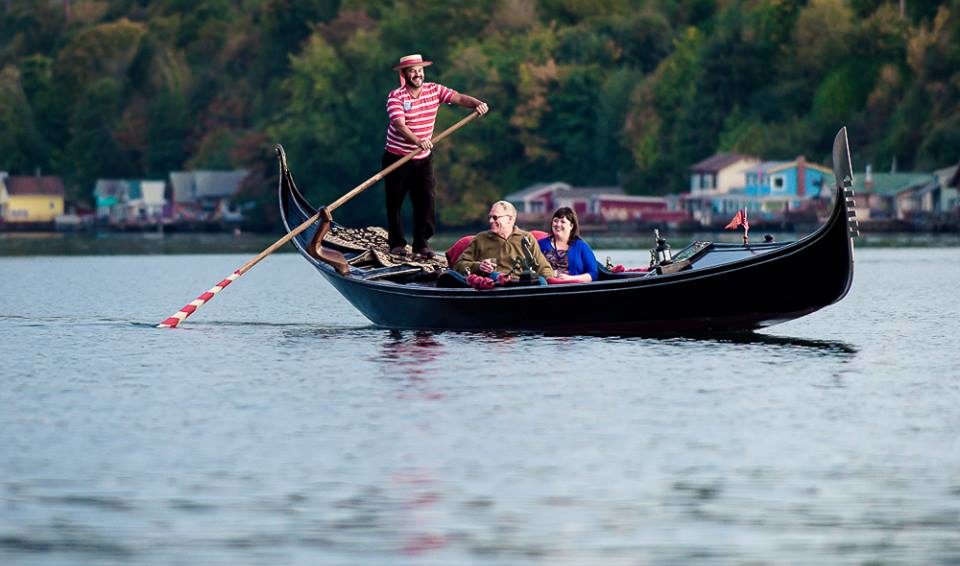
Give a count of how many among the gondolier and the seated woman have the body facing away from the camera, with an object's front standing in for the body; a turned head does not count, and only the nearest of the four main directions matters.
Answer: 0

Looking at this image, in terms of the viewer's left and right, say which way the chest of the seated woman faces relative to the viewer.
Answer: facing the viewer and to the left of the viewer

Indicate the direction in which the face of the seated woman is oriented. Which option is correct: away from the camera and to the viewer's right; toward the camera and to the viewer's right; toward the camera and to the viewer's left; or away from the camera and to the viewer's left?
toward the camera and to the viewer's left

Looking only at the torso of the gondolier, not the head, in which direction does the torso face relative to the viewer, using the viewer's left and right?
facing the viewer and to the right of the viewer

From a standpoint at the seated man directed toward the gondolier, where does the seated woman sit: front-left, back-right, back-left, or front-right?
back-right

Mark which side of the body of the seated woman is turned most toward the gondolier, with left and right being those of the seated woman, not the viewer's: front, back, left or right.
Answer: right

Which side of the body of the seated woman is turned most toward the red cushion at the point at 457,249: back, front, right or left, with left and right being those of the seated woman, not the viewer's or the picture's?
right
